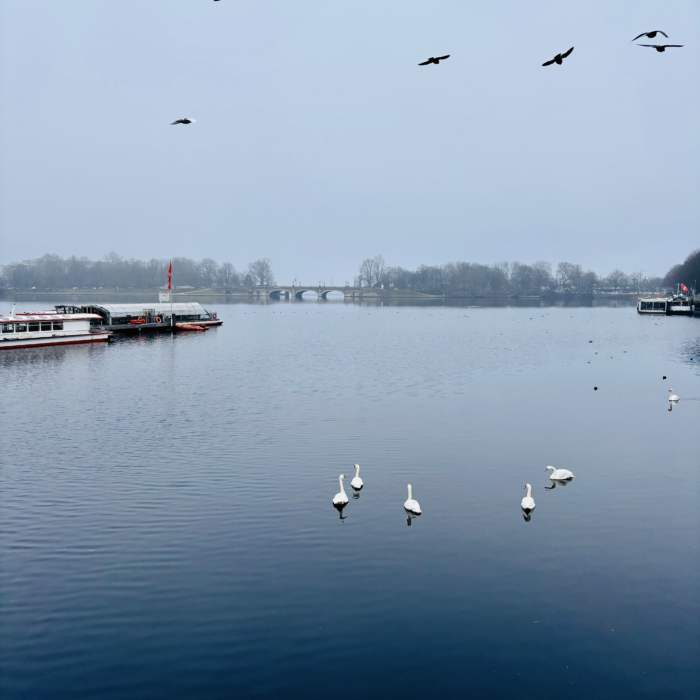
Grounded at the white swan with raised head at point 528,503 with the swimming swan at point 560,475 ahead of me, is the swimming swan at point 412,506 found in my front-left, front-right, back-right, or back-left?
back-left

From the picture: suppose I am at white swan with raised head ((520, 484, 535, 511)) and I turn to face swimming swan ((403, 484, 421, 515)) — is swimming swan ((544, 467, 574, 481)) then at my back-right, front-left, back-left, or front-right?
back-right

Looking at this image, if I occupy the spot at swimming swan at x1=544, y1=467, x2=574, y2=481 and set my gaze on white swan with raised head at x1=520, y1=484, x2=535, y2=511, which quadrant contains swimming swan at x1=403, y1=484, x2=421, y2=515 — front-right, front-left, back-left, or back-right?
front-right

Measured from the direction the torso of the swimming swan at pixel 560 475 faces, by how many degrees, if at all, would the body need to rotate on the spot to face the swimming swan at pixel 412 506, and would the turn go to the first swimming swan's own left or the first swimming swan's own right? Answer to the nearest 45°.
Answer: approximately 45° to the first swimming swan's own left

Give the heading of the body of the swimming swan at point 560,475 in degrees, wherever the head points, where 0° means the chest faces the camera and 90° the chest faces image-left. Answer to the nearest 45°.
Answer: approximately 90°

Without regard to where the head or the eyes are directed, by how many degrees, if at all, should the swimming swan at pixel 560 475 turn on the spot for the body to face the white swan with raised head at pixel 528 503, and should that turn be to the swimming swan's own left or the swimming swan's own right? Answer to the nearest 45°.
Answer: approximately 90° to the swimming swan's own left

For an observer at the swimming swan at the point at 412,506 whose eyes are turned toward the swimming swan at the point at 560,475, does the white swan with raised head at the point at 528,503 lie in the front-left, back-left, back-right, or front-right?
front-right
